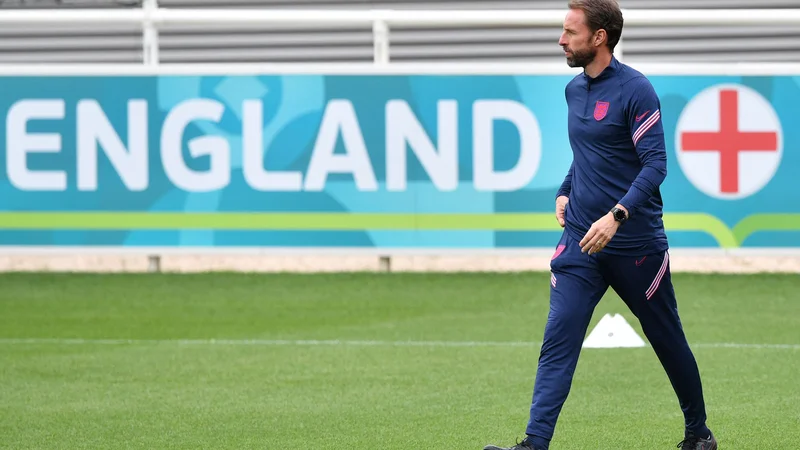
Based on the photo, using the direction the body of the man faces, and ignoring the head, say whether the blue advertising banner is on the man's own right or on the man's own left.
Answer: on the man's own right

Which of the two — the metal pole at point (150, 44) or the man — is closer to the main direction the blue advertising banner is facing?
the man

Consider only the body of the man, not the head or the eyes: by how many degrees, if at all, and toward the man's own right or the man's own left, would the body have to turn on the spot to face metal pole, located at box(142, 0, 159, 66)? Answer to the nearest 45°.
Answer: approximately 90° to the man's own right

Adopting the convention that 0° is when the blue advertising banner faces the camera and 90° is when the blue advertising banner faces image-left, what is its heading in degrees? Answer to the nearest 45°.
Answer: approximately 0°

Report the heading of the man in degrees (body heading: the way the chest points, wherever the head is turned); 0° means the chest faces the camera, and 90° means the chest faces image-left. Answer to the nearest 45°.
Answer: approximately 45°

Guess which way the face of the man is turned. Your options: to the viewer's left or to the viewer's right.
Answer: to the viewer's left

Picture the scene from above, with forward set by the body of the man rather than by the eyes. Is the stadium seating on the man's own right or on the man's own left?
on the man's own right
